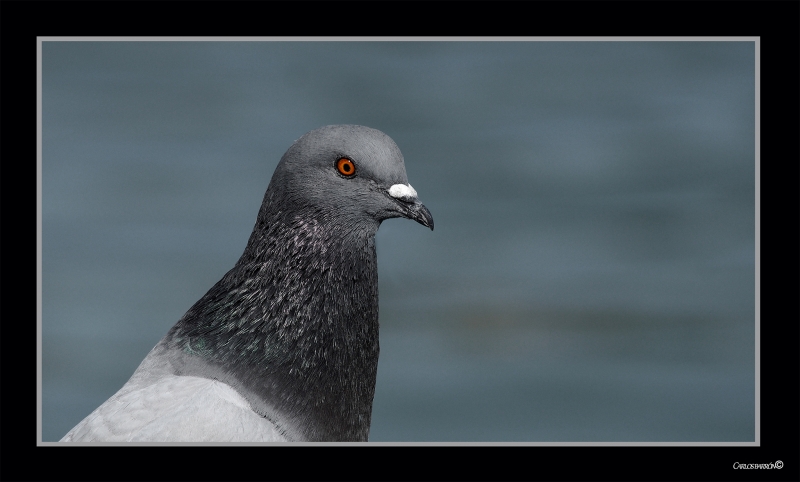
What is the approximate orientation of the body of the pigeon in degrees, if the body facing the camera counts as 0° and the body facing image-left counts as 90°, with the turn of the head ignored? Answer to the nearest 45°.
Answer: approximately 270°
